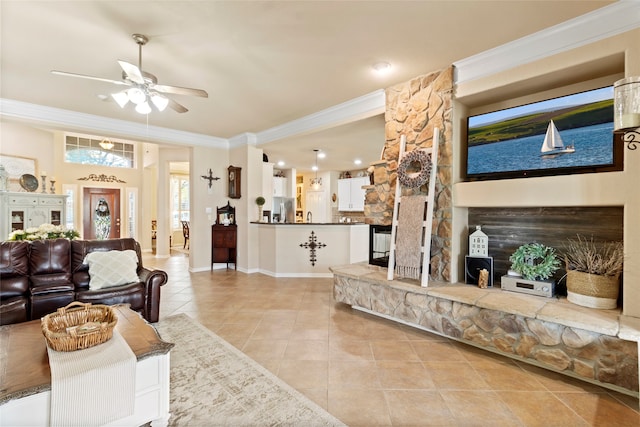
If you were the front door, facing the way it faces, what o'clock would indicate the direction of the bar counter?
The bar counter is roughly at 11 o'clock from the front door.

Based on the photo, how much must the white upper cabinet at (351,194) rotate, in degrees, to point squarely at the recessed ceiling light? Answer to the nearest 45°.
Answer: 0° — it already faces it

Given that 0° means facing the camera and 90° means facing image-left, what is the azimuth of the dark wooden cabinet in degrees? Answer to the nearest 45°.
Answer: approximately 0°

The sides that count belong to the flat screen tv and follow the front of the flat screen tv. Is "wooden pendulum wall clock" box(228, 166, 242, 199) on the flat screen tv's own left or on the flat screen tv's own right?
on the flat screen tv's own right

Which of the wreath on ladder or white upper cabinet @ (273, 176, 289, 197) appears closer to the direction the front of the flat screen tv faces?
the wreath on ladder

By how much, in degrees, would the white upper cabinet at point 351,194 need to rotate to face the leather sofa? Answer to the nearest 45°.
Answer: approximately 45° to its right

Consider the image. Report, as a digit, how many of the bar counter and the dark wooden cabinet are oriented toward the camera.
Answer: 2

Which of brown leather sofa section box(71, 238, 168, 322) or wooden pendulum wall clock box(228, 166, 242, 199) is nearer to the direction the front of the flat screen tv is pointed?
the brown leather sofa section

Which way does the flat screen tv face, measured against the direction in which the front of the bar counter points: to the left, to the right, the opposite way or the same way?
to the right
